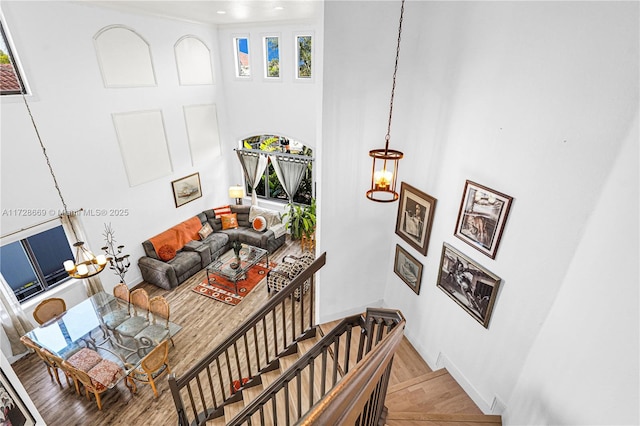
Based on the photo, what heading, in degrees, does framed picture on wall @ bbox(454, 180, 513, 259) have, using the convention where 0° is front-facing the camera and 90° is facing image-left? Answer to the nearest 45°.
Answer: approximately 45°

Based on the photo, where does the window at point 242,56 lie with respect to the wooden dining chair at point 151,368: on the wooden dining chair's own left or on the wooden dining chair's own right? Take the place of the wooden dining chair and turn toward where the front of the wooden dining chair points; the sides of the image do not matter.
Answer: on the wooden dining chair's own right

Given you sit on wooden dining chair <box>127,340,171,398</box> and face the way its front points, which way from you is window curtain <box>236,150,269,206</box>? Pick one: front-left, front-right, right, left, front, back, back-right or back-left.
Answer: right

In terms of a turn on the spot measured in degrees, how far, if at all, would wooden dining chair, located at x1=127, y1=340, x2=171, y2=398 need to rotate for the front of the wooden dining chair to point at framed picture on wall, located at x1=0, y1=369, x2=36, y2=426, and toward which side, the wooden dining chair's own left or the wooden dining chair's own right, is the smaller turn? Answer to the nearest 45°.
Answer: approximately 90° to the wooden dining chair's own left

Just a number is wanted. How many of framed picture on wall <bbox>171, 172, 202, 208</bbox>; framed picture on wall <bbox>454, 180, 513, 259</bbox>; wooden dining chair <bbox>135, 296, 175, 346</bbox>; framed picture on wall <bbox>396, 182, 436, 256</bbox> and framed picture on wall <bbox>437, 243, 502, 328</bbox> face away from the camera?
0

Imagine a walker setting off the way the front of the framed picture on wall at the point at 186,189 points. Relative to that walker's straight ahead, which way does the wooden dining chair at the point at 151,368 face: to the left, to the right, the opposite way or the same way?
the opposite way

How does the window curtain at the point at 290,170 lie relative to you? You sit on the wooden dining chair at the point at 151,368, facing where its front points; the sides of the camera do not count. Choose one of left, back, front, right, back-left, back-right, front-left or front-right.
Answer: right

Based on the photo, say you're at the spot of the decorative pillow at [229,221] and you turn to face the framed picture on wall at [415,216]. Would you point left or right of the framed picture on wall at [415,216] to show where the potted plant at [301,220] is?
left

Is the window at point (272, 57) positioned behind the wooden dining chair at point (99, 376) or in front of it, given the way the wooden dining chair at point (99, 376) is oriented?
in front

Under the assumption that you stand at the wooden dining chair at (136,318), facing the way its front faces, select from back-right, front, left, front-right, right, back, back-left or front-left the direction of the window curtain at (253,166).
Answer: back

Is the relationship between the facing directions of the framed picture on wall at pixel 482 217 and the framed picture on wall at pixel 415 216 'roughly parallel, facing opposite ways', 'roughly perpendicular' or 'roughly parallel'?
roughly parallel

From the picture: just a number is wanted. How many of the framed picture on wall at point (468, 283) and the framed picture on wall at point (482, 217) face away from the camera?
0

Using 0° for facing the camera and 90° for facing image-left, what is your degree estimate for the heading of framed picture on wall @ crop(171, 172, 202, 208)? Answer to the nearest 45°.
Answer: approximately 315°

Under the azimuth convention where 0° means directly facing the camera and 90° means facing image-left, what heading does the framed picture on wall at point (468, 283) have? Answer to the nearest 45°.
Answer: approximately 45°

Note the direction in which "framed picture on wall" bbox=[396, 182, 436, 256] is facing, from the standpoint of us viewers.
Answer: facing the viewer and to the left of the viewer

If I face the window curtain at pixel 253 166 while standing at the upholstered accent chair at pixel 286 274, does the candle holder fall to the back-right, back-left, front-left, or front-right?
front-left

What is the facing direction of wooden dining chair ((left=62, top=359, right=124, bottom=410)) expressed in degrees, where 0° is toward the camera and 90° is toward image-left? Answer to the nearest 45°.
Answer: approximately 225°

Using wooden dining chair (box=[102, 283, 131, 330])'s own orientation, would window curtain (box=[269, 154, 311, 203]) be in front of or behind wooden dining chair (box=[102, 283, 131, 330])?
behind

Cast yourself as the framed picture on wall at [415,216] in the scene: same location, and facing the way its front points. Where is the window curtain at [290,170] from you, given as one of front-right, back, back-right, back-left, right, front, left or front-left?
right

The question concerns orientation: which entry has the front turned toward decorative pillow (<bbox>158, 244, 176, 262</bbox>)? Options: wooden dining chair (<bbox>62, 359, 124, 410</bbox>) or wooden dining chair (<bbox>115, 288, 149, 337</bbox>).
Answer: wooden dining chair (<bbox>62, 359, 124, 410</bbox>)

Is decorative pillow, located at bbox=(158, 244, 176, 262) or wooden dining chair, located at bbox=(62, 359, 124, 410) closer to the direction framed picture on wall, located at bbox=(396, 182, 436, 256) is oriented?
the wooden dining chair

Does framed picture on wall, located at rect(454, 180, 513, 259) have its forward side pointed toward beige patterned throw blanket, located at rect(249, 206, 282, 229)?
no

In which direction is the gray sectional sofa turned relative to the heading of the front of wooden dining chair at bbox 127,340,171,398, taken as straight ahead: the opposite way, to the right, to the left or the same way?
the opposite way

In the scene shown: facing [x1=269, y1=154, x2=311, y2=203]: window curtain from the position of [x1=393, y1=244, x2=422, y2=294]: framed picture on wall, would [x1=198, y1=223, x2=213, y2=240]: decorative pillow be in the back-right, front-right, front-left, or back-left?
front-left

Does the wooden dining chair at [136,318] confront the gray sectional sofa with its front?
no

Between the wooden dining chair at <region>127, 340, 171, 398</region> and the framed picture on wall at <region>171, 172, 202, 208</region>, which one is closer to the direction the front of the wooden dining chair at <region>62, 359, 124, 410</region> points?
the framed picture on wall
